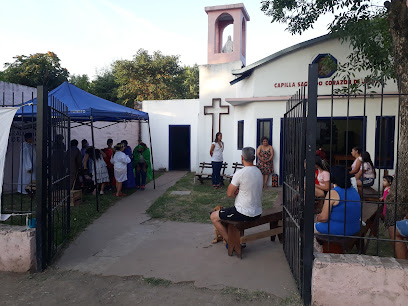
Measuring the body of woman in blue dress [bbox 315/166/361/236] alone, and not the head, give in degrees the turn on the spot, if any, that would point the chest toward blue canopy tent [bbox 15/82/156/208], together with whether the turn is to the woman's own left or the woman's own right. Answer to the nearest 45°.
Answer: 0° — they already face it

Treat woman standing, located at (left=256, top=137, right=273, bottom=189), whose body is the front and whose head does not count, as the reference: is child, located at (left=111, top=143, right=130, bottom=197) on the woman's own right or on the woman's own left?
on the woman's own right

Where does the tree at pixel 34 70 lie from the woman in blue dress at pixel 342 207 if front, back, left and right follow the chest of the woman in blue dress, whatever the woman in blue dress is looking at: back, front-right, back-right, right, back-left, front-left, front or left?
front

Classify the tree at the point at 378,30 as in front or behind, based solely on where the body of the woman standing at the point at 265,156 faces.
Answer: in front

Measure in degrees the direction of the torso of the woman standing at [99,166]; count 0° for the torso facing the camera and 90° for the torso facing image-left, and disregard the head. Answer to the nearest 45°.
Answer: approximately 135°

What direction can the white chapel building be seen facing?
toward the camera

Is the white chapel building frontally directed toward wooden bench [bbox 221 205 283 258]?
yes

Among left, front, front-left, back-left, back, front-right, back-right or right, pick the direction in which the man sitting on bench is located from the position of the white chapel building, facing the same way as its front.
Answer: front

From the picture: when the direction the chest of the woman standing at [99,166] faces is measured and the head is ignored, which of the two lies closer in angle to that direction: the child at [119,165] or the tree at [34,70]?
the tree

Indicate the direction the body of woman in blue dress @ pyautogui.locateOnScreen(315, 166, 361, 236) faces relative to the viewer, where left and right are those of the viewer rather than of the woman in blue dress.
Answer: facing away from the viewer and to the left of the viewer

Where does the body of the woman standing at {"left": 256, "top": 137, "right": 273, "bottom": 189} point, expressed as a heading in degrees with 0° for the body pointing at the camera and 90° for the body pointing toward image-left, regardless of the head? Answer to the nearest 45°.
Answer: approximately 0°
